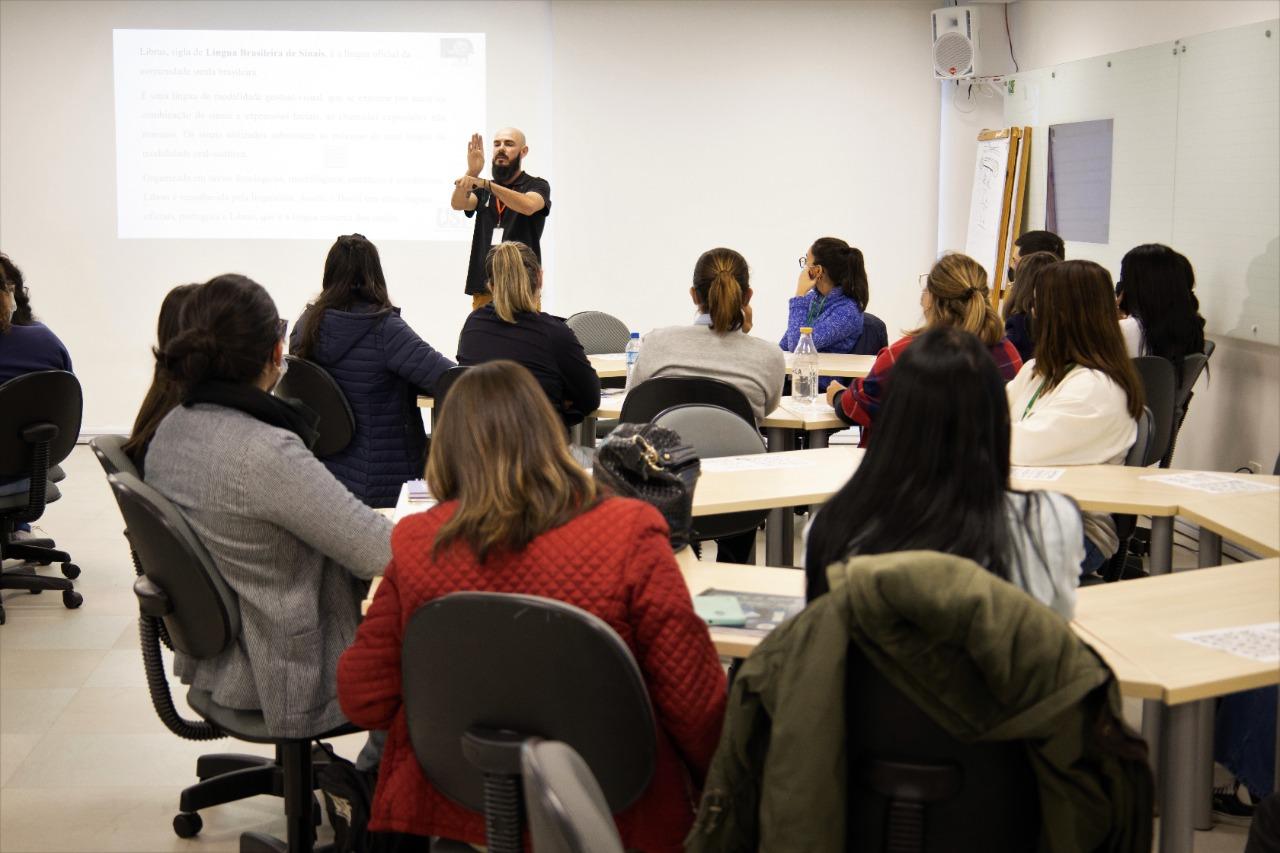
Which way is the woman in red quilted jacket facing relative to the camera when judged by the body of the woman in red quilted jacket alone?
away from the camera

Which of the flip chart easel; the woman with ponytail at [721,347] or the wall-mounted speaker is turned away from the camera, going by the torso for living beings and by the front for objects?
the woman with ponytail

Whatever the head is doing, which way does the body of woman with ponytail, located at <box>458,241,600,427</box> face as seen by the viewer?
away from the camera

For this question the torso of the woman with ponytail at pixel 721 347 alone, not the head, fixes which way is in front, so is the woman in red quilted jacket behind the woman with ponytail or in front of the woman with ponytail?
behind

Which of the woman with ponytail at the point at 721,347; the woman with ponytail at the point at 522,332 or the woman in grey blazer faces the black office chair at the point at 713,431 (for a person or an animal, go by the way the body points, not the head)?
the woman in grey blazer

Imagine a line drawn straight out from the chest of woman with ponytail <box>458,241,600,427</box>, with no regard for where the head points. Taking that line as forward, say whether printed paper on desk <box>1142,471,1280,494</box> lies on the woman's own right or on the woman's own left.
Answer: on the woman's own right

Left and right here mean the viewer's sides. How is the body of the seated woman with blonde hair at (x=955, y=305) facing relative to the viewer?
facing away from the viewer and to the left of the viewer

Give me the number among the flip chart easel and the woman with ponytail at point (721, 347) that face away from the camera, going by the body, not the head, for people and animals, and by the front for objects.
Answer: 1

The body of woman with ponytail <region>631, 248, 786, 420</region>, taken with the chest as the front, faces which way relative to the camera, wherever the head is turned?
away from the camera
